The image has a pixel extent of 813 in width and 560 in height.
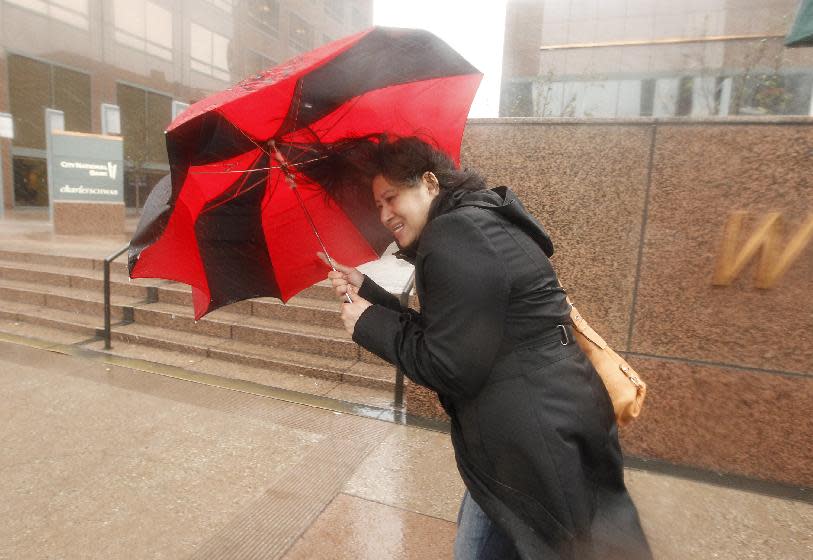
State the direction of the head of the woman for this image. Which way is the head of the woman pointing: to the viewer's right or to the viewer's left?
to the viewer's left

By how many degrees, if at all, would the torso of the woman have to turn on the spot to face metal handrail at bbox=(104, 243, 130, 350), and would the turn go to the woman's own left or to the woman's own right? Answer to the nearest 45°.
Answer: approximately 45° to the woman's own right

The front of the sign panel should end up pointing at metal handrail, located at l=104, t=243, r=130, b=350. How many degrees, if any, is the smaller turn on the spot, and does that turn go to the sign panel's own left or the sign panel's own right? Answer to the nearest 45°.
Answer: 0° — it already faces it

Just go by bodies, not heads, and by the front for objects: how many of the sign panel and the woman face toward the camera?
1

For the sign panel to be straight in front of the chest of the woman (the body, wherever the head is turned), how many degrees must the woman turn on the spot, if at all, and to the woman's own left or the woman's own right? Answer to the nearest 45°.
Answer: approximately 45° to the woman's own right

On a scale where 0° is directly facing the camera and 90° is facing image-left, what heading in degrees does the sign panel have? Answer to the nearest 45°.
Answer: approximately 0°

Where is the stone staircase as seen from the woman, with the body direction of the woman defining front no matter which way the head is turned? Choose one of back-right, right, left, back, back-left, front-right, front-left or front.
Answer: front-right

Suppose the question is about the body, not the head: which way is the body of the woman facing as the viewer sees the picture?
to the viewer's left
